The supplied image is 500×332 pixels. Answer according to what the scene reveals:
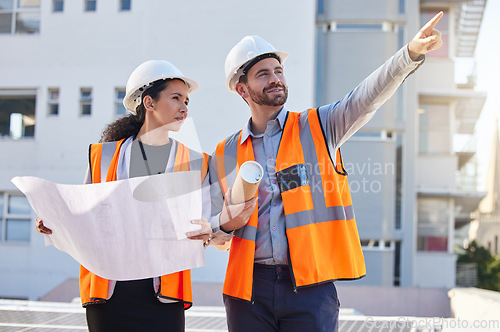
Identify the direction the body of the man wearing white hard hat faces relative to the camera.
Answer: toward the camera

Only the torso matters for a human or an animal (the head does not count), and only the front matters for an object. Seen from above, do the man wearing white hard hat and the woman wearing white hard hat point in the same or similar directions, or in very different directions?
same or similar directions

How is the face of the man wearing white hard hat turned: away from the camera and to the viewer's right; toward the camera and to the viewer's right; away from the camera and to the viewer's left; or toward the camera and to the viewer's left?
toward the camera and to the viewer's right

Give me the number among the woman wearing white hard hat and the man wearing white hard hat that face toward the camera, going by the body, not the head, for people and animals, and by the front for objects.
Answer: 2

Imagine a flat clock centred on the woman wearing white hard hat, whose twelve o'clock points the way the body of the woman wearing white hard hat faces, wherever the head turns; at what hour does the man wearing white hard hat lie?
The man wearing white hard hat is roughly at 10 o'clock from the woman wearing white hard hat.

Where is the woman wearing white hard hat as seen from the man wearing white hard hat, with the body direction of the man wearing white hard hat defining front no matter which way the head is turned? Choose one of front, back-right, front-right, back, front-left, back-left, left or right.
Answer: right

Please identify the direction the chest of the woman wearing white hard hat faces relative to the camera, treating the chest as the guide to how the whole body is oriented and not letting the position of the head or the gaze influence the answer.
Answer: toward the camera
